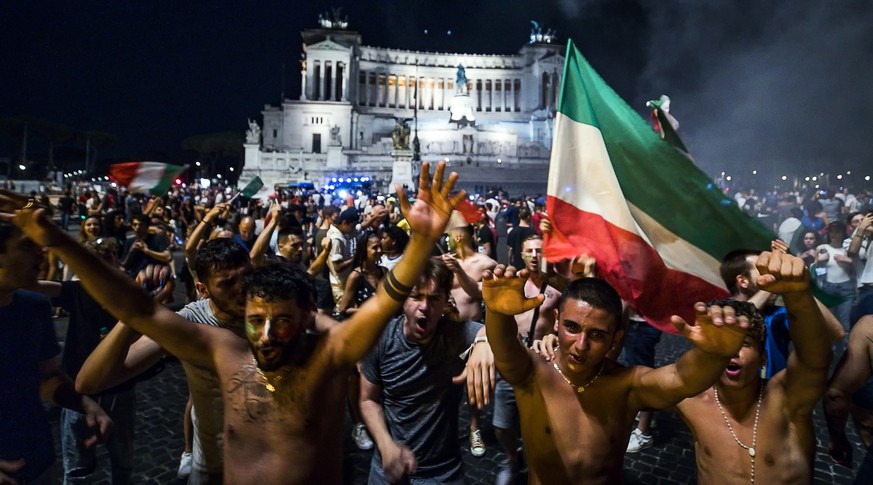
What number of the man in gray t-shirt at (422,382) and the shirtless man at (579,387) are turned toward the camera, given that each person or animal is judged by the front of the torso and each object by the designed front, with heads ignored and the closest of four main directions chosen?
2

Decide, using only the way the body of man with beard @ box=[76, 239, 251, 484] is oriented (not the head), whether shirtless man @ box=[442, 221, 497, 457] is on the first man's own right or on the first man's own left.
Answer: on the first man's own left

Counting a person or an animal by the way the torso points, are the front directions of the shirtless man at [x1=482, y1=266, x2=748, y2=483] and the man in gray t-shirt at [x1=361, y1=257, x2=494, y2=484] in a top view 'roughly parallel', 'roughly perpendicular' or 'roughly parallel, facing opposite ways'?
roughly parallel

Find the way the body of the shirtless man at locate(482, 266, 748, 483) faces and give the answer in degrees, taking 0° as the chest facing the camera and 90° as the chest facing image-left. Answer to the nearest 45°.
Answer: approximately 0°

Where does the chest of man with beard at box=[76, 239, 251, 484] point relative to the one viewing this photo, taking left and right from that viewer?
facing the viewer and to the right of the viewer

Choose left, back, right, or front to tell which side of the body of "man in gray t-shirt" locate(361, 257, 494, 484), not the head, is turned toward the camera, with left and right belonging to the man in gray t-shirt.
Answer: front

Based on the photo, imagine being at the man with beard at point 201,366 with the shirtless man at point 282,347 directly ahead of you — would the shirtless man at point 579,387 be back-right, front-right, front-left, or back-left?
front-left

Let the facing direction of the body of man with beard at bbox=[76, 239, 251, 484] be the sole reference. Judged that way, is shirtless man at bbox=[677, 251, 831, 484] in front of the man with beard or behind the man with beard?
in front

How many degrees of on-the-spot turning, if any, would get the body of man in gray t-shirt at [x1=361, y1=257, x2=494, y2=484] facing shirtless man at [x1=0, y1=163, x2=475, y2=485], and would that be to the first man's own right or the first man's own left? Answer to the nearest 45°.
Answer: approximately 45° to the first man's own right

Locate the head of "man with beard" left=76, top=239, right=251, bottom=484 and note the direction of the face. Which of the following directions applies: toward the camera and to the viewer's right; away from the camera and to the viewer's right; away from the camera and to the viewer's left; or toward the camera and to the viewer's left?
toward the camera and to the viewer's right
